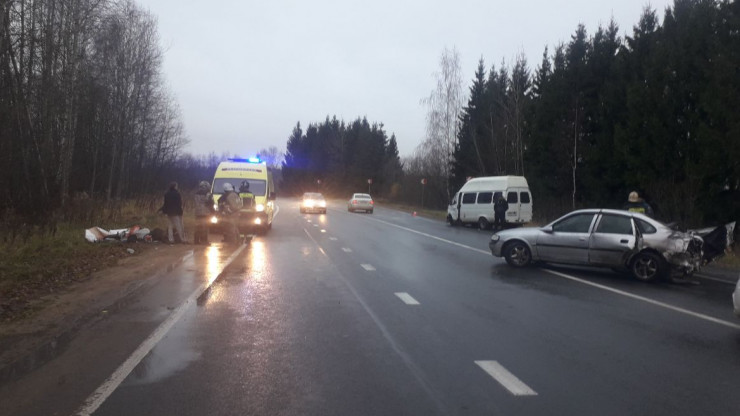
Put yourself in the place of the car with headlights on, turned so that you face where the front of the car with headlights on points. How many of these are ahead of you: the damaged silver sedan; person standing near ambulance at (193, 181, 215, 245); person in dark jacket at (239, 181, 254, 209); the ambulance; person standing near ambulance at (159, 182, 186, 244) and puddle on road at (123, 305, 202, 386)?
6

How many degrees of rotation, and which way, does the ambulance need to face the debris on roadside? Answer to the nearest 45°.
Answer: approximately 45° to its right

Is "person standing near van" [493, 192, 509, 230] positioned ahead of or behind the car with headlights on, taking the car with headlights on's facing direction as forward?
ahead

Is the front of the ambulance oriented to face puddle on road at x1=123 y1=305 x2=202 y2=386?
yes

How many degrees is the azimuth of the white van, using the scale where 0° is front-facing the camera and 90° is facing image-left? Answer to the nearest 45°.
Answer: approximately 135°

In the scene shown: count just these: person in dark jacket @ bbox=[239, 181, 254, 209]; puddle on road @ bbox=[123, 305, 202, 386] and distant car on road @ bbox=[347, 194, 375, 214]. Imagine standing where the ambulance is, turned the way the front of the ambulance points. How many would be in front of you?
2

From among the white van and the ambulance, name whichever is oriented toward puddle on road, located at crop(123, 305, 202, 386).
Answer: the ambulance

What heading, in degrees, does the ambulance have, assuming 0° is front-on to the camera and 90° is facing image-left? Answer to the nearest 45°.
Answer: approximately 0°

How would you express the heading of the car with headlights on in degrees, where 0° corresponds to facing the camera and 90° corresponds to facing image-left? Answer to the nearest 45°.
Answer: approximately 0°
